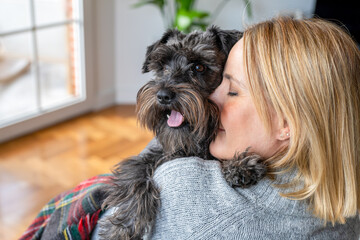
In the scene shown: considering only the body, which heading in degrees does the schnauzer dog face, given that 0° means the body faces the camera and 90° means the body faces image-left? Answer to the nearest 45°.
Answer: approximately 0°

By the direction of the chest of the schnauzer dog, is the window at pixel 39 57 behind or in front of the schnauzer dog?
behind

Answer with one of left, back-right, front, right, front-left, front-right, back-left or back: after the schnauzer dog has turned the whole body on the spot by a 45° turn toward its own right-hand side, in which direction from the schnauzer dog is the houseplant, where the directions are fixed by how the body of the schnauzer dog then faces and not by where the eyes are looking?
back-right
